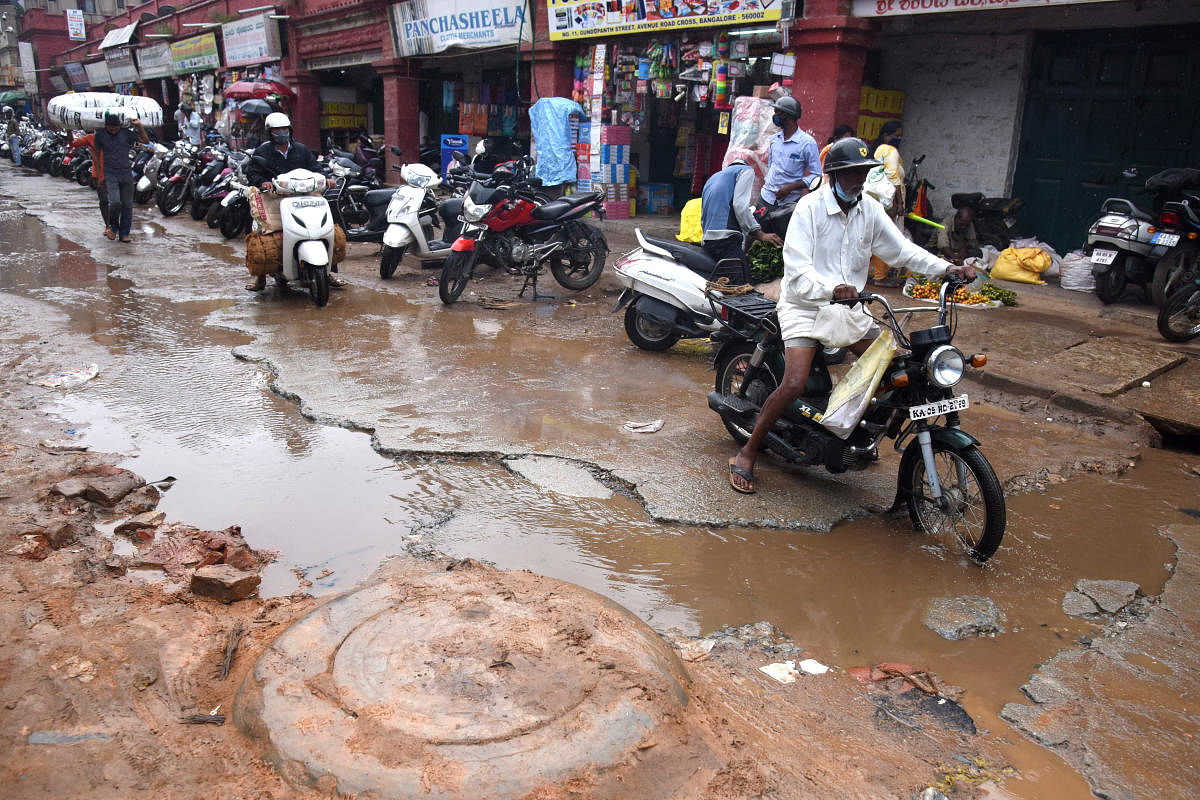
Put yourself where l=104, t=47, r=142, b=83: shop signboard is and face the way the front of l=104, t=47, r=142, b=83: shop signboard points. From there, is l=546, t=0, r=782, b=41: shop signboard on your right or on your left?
on your left

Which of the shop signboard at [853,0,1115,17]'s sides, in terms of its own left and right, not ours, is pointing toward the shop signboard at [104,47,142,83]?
right

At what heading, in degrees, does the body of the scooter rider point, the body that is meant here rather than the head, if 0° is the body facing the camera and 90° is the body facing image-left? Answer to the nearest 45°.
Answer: approximately 0°

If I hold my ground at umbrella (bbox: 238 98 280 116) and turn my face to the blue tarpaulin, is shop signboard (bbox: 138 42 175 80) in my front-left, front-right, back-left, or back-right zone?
back-left
